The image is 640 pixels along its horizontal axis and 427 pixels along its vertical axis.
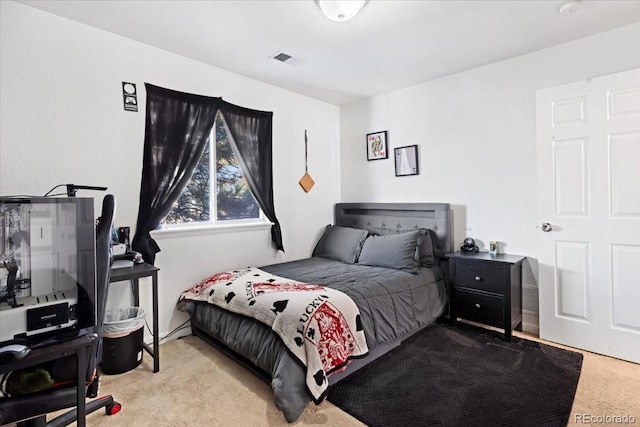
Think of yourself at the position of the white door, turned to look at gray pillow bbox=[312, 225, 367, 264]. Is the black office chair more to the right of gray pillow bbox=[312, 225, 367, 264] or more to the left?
left

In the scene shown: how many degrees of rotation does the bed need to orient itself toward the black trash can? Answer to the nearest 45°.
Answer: approximately 45° to its right

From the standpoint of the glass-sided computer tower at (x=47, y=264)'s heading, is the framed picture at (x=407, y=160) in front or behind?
in front

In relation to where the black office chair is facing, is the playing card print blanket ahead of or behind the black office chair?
behind

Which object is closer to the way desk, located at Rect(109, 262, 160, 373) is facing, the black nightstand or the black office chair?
the black nightstand

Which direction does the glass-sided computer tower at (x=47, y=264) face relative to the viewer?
to the viewer's right

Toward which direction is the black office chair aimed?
to the viewer's left

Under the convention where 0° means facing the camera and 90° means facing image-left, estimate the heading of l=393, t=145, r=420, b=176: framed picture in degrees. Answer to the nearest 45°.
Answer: approximately 45°

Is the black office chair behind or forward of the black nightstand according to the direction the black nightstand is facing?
forward

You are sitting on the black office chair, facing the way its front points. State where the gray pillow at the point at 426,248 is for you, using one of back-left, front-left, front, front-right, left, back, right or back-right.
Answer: back

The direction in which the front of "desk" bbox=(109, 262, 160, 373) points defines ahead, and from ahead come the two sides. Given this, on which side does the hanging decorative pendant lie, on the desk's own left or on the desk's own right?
on the desk's own left

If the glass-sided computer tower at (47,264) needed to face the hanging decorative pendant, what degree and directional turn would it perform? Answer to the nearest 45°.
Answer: approximately 45° to its left
